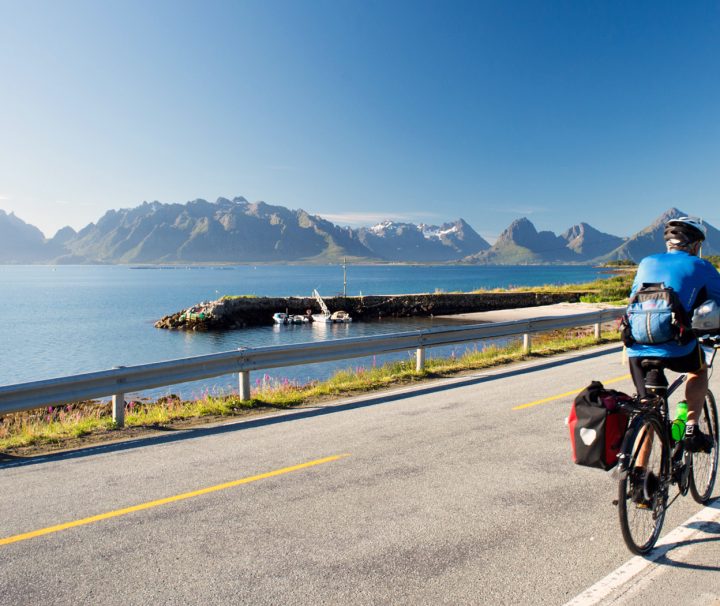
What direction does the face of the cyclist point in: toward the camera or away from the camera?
away from the camera

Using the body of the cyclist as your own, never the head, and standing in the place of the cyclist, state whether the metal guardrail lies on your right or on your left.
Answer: on your left

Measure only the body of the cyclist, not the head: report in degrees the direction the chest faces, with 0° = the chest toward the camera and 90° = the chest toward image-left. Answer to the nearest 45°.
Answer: approximately 225°
